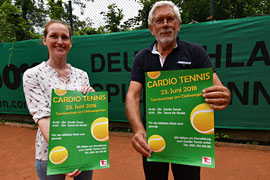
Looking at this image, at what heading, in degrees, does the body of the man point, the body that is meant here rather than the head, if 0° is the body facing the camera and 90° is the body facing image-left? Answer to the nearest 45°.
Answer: approximately 0°

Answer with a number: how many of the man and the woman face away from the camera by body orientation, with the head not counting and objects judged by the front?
0

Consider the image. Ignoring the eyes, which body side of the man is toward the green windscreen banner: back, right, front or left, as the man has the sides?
back
